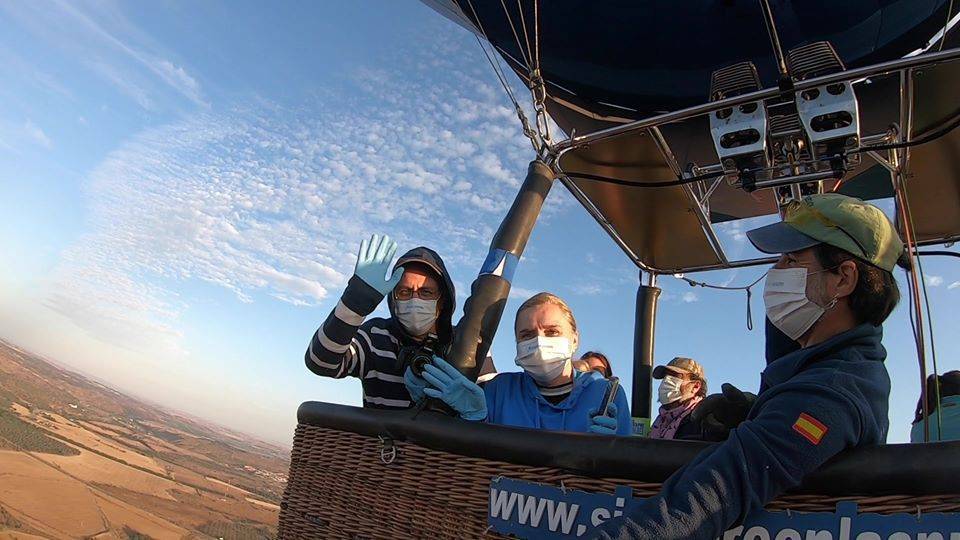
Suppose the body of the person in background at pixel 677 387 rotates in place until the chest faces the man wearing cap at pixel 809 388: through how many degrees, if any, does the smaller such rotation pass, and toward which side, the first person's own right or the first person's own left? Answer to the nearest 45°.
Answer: approximately 45° to the first person's own left

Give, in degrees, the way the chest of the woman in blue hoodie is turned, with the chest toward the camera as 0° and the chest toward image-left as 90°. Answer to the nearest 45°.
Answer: approximately 0°

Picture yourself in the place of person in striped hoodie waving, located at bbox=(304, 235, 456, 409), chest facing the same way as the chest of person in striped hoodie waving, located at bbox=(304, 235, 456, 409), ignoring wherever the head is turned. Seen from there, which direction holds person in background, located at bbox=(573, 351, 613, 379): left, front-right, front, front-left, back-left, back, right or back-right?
back-left

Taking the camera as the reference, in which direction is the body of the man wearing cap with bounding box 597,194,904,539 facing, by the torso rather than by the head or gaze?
to the viewer's left

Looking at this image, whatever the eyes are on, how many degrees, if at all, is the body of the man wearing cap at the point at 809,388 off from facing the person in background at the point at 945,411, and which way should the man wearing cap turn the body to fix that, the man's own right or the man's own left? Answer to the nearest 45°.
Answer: approximately 90° to the man's own right

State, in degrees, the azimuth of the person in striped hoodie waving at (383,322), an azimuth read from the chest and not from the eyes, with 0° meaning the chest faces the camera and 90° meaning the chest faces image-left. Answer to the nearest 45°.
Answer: approximately 0°

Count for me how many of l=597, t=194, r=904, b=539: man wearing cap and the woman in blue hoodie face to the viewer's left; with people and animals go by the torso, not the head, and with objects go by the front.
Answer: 1

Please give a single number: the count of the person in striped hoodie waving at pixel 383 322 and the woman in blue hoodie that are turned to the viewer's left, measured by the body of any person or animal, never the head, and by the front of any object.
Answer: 0
